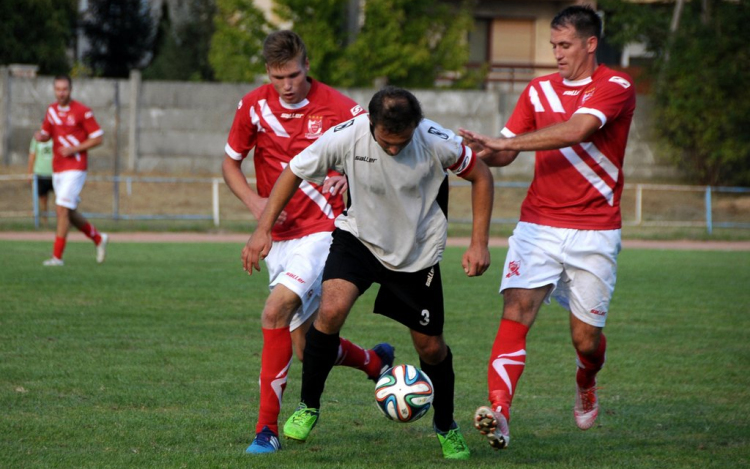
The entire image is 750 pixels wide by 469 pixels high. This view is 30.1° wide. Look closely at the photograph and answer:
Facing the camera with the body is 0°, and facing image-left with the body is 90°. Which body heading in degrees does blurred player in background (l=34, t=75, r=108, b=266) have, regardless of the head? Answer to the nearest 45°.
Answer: approximately 45°

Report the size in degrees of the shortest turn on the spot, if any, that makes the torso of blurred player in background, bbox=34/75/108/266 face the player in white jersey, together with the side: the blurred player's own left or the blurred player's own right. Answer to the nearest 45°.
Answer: approximately 45° to the blurred player's own left

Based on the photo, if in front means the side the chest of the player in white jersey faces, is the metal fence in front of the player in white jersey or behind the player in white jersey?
behind

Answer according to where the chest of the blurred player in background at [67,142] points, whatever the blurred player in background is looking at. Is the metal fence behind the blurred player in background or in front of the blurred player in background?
behind

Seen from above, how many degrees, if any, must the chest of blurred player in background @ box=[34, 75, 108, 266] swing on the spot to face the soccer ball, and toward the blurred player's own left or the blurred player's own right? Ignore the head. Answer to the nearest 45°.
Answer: approximately 45° to the blurred player's own left

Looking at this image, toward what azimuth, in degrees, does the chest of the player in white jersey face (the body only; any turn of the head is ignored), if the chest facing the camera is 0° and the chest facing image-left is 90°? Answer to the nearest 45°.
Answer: approximately 0°

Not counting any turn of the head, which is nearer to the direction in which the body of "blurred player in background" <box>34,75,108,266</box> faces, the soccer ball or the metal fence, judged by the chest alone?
the soccer ball
